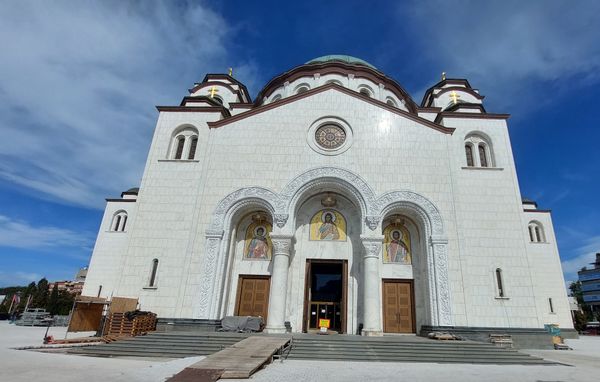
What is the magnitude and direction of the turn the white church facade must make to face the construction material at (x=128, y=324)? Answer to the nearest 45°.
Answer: approximately 90° to its right

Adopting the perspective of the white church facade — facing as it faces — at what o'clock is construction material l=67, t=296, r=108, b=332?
The construction material is roughly at 3 o'clock from the white church facade.

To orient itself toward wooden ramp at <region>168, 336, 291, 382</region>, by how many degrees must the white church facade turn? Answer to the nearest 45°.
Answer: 0° — it already faces it

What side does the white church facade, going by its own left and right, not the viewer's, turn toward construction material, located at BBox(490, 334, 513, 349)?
left

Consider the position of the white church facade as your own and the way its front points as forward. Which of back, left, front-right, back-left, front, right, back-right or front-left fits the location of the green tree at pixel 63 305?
back-right

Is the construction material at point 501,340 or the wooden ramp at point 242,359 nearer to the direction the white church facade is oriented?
the wooden ramp

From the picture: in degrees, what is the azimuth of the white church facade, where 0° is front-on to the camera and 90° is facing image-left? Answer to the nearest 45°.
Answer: approximately 0°

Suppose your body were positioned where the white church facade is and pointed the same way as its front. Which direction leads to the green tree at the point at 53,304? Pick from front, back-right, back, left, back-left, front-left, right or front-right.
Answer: back-right

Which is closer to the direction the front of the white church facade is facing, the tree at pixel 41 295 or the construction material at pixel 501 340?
the construction material

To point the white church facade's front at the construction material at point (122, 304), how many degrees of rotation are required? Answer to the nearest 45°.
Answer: approximately 90° to its right
